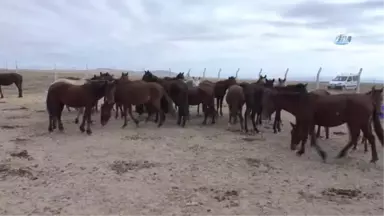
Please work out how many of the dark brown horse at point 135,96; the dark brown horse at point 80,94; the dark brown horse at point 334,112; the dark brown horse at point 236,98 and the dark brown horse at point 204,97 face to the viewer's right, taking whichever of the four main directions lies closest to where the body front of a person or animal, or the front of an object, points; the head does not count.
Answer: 1

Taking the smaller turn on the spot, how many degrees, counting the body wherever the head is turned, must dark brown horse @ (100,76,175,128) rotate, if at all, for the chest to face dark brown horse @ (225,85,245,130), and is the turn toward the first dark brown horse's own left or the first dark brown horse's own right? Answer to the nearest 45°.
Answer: approximately 180°

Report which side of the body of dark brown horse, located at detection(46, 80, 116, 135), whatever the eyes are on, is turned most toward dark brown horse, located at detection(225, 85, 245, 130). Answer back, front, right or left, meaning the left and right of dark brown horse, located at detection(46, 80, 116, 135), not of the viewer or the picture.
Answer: front

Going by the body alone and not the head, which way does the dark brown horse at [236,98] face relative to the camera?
away from the camera

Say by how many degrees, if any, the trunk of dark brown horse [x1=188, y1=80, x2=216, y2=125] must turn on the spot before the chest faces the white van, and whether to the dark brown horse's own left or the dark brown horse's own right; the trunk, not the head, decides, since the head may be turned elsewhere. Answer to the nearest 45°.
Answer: approximately 90° to the dark brown horse's own right

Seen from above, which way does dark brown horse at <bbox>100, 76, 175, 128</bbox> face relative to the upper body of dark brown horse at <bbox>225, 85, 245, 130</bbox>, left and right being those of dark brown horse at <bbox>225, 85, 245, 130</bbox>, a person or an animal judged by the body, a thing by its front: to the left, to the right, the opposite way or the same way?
to the left

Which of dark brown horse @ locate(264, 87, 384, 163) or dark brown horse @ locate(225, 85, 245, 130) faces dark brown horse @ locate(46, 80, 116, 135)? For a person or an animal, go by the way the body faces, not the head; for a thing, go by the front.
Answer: dark brown horse @ locate(264, 87, 384, 163)

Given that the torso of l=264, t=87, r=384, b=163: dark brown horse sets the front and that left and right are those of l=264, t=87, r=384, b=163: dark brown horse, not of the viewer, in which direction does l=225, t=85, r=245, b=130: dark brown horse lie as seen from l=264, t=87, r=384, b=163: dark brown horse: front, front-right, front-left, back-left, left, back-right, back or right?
front-right

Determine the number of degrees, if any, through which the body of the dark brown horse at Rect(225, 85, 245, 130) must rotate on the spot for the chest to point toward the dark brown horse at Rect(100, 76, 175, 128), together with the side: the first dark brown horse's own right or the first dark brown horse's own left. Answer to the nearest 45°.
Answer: approximately 90° to the first dark brown horse's own left

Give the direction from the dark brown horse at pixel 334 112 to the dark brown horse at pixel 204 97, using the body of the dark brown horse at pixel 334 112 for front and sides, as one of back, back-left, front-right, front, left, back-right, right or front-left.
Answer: front-right

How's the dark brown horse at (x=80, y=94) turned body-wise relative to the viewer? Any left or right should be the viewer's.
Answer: facing to the right of the viewer

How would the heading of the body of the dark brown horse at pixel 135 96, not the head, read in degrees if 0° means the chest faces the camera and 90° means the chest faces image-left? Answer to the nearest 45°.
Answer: approximately 90°

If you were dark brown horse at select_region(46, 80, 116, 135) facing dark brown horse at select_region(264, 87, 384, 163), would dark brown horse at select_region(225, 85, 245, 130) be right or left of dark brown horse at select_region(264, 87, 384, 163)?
left

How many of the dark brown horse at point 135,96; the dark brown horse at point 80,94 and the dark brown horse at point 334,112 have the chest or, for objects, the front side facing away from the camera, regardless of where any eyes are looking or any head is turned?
0

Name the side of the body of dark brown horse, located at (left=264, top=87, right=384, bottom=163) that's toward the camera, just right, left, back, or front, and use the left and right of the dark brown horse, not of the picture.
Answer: left
